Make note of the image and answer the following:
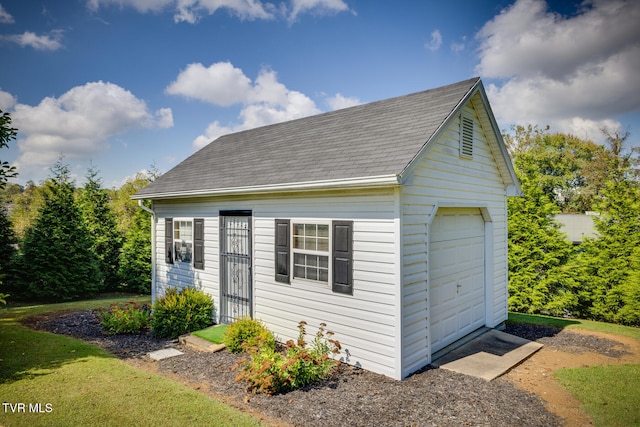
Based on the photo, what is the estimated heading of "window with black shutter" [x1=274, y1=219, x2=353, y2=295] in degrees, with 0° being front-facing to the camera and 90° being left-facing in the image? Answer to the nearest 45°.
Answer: approximately 45°

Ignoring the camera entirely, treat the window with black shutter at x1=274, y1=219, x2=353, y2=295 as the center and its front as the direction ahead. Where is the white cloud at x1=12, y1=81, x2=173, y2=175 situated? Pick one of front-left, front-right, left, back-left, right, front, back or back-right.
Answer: right

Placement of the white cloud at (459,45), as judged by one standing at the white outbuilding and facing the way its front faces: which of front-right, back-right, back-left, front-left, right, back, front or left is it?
back

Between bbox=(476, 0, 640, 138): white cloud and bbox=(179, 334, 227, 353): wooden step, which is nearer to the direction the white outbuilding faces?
the wooden step

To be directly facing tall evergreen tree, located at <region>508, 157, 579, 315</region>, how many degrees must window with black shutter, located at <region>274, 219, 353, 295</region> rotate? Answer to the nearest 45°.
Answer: approximately 180°
